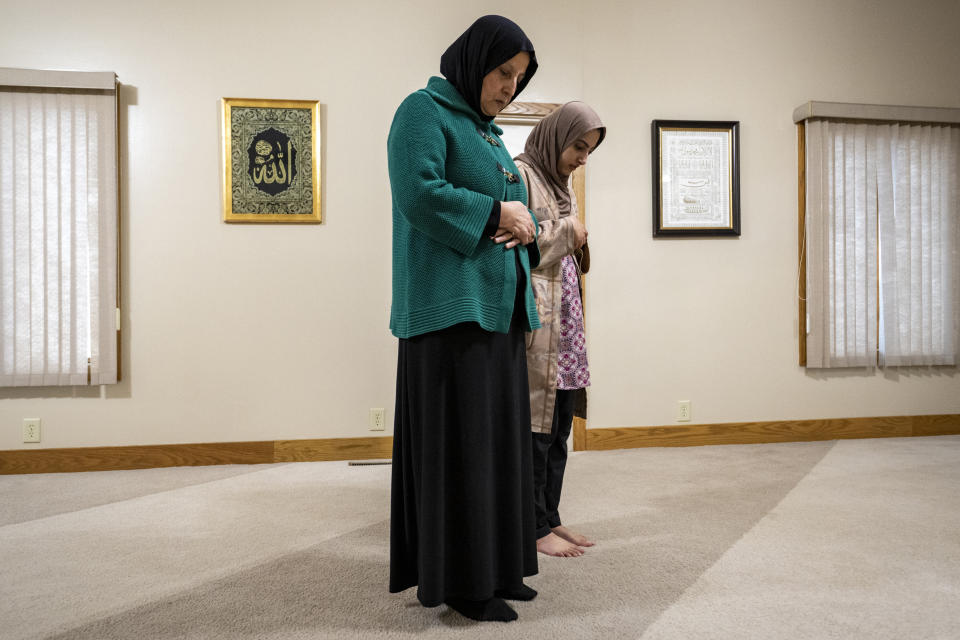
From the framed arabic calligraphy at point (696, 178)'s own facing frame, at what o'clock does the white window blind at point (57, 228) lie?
The white window blind is roughly at 2 o'clock from the framed arabic calligraphy.

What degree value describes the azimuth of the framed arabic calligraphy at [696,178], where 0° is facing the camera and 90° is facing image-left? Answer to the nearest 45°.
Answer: approximately 0°

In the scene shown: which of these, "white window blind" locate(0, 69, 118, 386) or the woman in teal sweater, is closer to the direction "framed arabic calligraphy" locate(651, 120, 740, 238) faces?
the woman in teal sweater

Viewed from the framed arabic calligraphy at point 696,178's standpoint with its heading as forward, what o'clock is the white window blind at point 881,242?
The white window blind is roughly at 8 o'clock from the framed arabic calligraphy.

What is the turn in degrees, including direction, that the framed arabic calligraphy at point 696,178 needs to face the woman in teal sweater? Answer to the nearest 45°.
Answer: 0° — it already faces them
